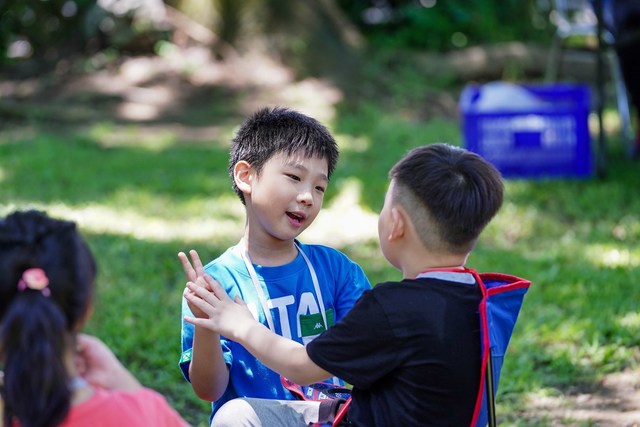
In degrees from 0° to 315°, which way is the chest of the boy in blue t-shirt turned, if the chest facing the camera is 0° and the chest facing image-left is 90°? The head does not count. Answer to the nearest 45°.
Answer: approximately 315°

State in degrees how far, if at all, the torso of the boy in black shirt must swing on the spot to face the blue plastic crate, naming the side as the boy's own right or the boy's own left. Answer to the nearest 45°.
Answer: approximately 45° to the boy's own right

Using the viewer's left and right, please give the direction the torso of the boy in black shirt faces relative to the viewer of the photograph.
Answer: facing away from the viewer and to the left of the viewer

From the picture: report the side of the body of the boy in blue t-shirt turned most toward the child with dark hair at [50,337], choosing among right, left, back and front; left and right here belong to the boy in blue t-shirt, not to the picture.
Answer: right

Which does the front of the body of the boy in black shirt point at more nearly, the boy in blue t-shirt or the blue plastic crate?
the boy in blue t-shirt

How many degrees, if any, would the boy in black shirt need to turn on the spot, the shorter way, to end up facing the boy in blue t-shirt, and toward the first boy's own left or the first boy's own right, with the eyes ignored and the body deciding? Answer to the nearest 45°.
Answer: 0° — they already face them

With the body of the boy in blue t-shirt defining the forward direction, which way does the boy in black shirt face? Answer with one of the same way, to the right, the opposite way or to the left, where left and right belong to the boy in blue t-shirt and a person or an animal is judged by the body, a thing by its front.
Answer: the opposite way

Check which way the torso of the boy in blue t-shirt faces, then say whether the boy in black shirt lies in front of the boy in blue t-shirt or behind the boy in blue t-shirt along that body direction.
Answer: in front

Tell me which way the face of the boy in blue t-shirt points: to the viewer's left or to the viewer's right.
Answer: to the viewer's right

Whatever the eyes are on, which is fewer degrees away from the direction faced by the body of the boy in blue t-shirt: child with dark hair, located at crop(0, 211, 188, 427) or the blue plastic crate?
the child with dark hair

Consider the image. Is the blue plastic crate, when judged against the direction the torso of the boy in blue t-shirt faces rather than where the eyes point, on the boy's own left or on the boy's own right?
on the boy's own left

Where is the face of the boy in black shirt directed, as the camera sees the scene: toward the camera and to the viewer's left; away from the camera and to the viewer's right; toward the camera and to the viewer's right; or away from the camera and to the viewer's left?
away from the camera and to the viewer's left

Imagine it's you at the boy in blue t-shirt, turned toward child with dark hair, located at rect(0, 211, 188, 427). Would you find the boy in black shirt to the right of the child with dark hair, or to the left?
left

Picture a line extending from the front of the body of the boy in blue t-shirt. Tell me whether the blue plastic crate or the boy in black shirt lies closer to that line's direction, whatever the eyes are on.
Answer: the boy in black shirt

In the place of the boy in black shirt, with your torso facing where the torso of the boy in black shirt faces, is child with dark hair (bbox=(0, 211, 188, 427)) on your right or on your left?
on your left

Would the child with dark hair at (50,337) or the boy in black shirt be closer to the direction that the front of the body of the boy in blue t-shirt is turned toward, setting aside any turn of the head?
the boy in black shirt
